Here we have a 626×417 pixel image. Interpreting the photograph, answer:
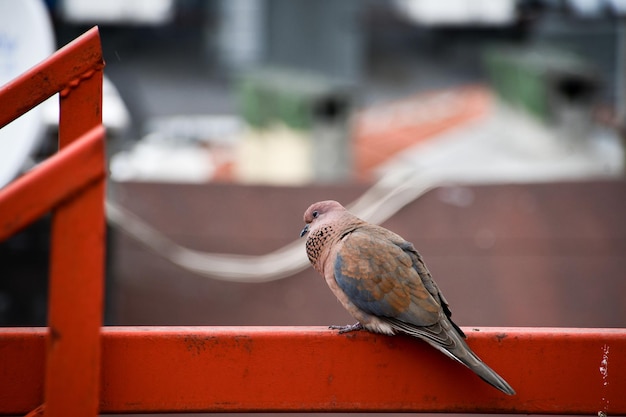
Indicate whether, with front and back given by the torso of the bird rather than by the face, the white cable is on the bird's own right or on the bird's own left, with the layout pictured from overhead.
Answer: on the bird's own right

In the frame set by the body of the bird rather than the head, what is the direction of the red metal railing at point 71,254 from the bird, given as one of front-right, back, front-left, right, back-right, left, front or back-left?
front-left

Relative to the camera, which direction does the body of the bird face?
to the viewer's left
